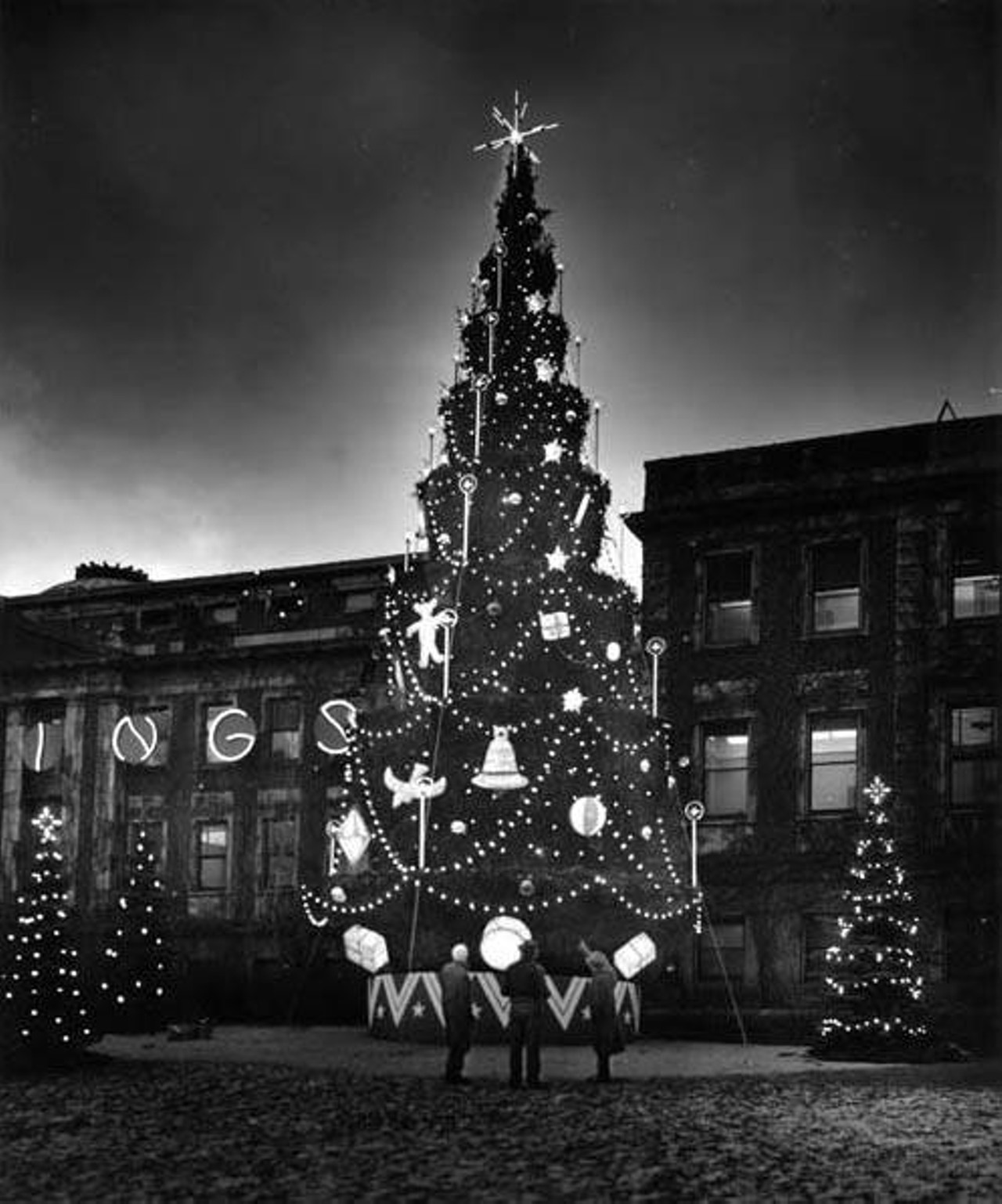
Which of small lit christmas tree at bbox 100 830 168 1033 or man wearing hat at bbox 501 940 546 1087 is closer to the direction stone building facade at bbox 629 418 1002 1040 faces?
the man wearing hat

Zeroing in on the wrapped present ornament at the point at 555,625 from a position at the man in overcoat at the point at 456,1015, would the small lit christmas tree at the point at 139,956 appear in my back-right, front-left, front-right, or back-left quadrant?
front-left

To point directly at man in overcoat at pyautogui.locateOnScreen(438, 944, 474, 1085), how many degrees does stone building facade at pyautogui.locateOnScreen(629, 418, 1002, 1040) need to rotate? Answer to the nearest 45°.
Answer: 0° — it already faces them

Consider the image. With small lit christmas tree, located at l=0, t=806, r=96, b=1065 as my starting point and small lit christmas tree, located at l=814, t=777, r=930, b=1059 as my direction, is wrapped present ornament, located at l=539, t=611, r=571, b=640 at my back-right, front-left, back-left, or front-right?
front-left

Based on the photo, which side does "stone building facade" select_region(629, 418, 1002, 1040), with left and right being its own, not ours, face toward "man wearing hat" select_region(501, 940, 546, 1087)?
front

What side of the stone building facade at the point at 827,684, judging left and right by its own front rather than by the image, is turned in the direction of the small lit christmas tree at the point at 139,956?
right

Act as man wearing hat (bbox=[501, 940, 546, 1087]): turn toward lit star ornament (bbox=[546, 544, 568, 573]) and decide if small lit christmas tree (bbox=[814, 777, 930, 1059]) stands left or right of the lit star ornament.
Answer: right

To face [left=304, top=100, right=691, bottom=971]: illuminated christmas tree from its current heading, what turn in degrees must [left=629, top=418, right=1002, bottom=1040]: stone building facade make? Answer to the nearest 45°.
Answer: approximately 45° to its right

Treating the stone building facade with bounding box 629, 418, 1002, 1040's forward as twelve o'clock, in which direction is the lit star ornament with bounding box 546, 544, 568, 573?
The lit star ornament is roughly at 1 o'clock from the stone building facade.

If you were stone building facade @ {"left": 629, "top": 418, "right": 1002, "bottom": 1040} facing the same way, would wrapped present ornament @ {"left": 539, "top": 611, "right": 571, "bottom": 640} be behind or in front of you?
in front

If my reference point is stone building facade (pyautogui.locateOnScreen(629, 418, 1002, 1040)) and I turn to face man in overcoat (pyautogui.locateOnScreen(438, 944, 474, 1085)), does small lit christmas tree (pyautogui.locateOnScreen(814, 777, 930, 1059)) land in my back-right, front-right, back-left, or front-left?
front-left

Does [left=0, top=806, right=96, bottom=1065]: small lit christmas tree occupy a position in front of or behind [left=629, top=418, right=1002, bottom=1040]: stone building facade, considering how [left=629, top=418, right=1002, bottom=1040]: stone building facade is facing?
in front

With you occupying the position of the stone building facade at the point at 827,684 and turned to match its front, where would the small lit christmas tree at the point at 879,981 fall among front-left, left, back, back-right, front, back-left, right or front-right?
front

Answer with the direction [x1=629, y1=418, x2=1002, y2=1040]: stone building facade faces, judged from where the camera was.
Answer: facing the viewer
